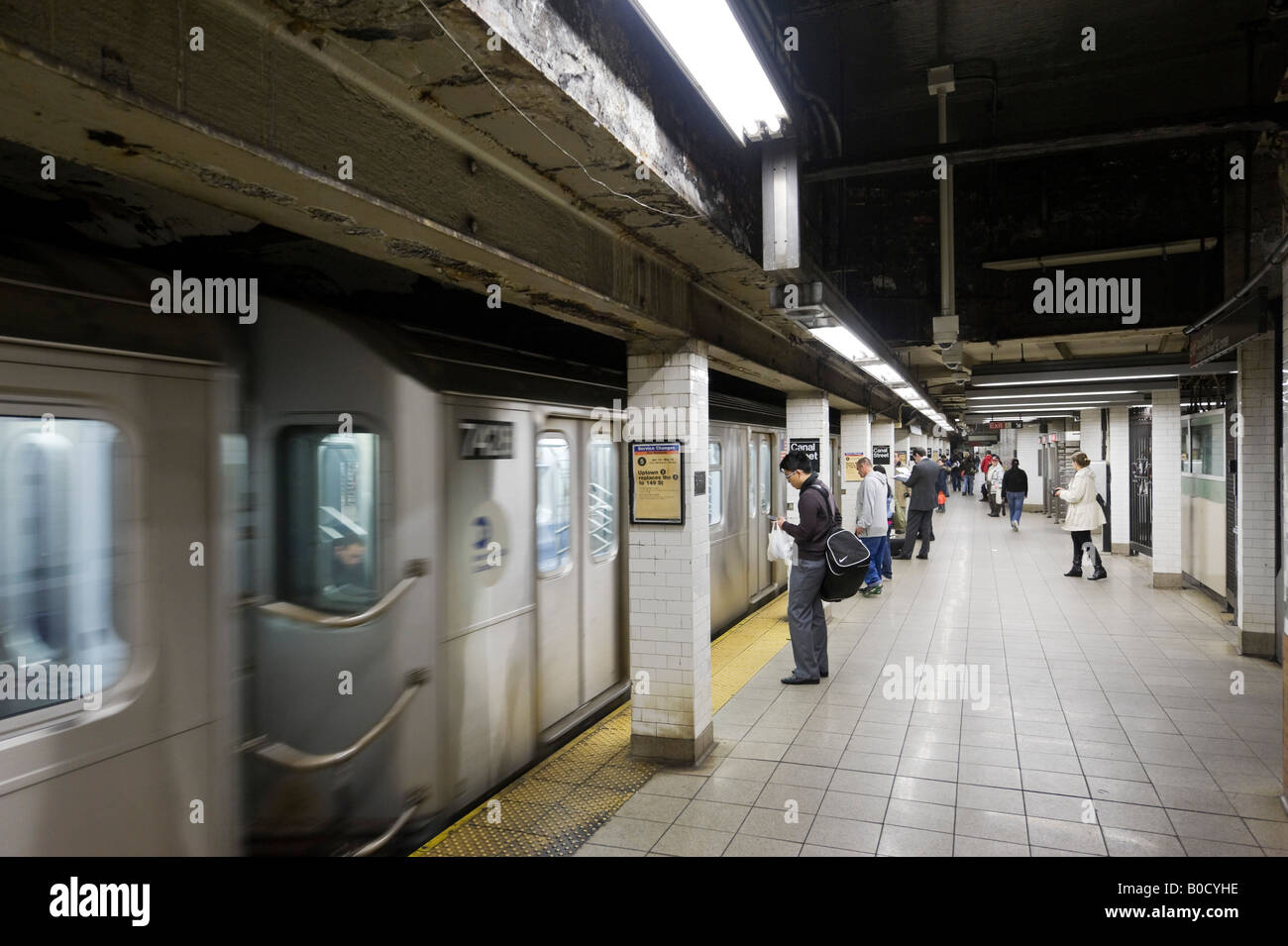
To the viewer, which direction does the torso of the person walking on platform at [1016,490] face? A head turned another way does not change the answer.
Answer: away from the camera

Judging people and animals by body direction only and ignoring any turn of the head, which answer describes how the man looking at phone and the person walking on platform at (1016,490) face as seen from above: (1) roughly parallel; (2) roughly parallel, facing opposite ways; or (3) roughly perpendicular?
roughly perpendicular

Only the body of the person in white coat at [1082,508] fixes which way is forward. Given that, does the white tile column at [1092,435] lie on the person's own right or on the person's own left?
on the person's own right

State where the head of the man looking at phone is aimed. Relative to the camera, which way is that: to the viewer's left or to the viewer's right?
to the viewer's left

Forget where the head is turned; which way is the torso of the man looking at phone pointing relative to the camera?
to the viewer's left

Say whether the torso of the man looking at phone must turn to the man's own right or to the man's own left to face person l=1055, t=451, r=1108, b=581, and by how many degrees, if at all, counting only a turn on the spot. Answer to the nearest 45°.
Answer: approximately 135° to the man's own right

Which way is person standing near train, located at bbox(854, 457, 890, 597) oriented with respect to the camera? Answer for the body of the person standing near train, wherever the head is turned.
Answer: to the viewer's left

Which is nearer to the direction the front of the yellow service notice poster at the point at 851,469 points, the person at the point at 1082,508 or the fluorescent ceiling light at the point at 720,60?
the fluorescent ceiling light

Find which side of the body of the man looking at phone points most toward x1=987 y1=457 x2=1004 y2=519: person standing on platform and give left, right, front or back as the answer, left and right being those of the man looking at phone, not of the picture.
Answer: right

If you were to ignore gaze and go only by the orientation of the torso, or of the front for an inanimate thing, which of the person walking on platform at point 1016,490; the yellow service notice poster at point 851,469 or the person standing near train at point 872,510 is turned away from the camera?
the person walking on platform

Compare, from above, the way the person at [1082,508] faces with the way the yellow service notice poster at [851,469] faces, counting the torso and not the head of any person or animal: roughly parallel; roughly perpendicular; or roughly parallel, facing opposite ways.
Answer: roughly perpendicular

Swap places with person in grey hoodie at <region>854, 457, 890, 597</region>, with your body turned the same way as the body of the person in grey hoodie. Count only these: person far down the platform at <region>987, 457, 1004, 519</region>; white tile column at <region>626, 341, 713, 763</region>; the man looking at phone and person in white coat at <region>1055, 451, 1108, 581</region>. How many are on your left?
2

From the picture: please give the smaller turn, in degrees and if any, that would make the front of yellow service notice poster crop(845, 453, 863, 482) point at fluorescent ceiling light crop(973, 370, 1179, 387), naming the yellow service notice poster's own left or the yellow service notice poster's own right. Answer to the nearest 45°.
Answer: approximately 45° to the yellow service notice poster's own left
